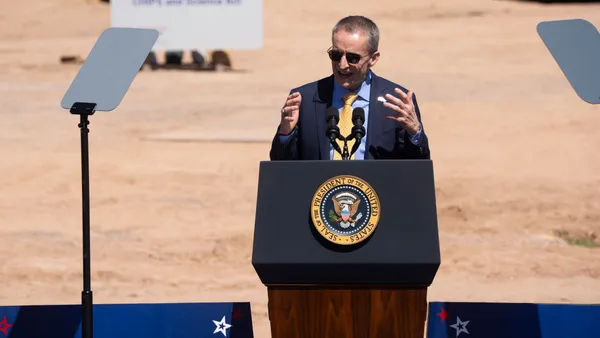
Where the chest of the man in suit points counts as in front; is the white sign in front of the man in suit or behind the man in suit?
behind

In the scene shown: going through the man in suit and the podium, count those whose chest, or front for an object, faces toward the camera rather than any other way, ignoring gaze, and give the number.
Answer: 2

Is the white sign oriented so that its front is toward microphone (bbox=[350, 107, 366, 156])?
yes

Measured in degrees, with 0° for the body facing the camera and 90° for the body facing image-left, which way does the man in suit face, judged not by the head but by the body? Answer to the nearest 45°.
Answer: approximately 0°

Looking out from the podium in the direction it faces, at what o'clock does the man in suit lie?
The man in suit is roughly at 6 o'clock from the podium.

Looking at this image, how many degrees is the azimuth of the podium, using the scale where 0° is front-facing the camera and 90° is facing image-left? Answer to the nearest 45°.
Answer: approximately 0°

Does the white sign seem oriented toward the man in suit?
yes

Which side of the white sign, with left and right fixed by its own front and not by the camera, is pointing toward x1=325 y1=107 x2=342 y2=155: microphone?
front

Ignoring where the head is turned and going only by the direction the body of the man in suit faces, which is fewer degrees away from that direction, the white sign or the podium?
the podium

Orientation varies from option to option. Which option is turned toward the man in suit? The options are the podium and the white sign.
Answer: the white sign
